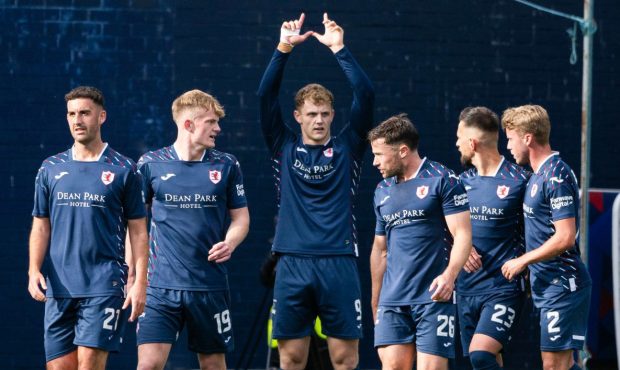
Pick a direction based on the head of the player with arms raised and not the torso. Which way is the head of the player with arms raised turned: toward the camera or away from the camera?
toward the camera

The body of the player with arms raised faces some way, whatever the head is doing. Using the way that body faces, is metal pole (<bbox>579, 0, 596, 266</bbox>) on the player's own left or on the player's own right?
on the player's own left

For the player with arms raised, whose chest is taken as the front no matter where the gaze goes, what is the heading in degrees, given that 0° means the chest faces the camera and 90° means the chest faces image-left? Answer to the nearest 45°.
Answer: approximately 0°
